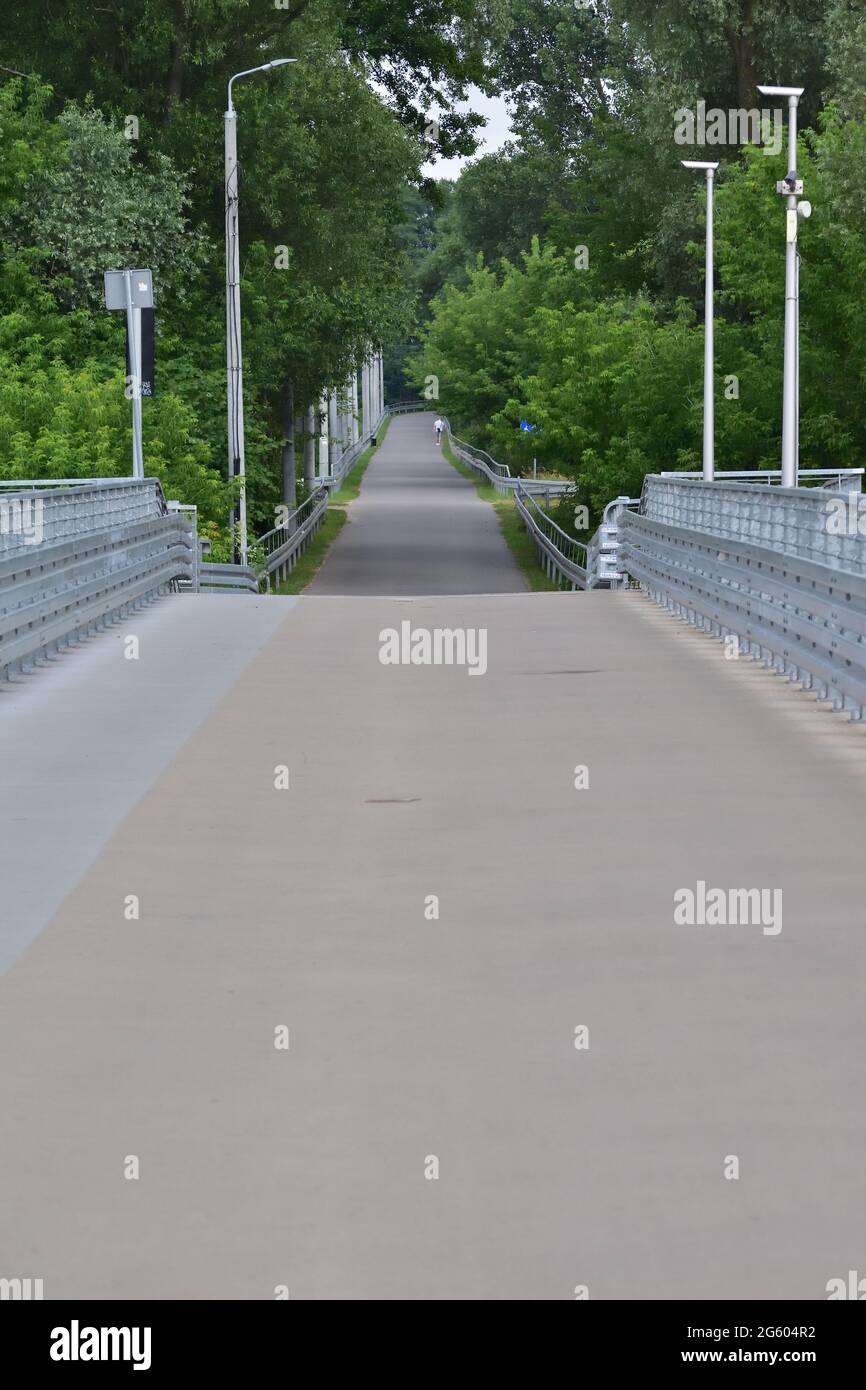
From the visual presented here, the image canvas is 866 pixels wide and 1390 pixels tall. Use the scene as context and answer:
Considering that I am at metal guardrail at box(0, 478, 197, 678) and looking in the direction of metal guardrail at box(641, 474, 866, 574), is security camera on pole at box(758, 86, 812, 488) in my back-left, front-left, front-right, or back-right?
front-left

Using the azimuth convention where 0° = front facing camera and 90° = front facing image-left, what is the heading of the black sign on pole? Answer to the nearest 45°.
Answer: approximately 0°

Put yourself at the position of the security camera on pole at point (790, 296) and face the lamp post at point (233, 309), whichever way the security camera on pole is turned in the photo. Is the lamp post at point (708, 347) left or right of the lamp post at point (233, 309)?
right

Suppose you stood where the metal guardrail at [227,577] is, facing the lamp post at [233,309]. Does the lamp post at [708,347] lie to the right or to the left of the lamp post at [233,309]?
right

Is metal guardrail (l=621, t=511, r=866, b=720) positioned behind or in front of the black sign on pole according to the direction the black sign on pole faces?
in front

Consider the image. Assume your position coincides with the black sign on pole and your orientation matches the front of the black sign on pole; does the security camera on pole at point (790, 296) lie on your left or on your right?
on your left
